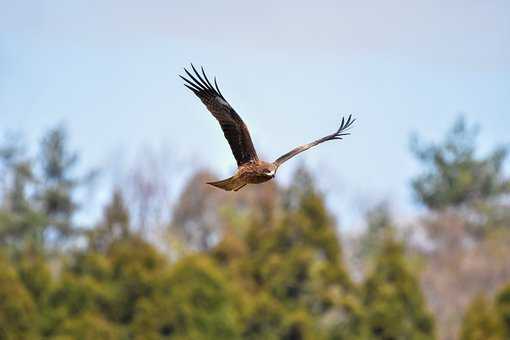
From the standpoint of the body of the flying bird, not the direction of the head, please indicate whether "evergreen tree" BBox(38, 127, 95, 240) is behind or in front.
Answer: behind

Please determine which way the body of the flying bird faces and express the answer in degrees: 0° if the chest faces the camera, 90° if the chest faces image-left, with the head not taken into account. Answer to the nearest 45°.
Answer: approximately 315°

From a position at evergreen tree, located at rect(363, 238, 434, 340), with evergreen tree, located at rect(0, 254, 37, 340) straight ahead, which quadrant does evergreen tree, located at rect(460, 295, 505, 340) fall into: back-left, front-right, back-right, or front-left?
back-left

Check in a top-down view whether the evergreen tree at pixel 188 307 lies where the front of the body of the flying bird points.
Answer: no

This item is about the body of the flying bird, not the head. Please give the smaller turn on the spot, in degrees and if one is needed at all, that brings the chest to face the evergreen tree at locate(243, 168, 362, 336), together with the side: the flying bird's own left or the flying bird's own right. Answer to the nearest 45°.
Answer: approximately 135° to the flying bird's own left

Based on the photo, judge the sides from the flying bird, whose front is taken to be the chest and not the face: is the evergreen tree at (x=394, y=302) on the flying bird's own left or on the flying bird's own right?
on the flying bird's own left

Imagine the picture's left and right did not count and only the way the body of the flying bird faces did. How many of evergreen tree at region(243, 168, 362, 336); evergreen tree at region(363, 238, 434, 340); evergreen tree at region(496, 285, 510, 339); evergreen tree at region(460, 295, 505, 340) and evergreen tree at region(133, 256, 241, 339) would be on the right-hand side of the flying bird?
0

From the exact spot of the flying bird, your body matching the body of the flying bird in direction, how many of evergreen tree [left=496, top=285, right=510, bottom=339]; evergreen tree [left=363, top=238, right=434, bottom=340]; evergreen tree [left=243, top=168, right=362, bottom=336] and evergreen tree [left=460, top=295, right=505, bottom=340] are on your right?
0

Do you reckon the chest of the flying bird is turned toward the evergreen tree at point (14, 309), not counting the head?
no

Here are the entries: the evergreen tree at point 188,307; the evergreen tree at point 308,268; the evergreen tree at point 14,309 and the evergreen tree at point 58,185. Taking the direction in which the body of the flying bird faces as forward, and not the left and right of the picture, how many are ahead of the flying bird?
0

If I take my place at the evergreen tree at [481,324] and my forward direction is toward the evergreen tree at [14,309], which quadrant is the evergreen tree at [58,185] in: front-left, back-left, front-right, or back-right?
front-right

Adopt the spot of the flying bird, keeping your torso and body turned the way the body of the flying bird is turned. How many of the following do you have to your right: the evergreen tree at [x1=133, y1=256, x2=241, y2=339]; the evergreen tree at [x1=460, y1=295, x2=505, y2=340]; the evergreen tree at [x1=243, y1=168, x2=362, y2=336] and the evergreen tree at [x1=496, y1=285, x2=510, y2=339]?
0

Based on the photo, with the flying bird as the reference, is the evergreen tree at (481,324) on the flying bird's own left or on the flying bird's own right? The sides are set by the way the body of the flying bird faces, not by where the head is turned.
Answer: on the flying bird's own left
